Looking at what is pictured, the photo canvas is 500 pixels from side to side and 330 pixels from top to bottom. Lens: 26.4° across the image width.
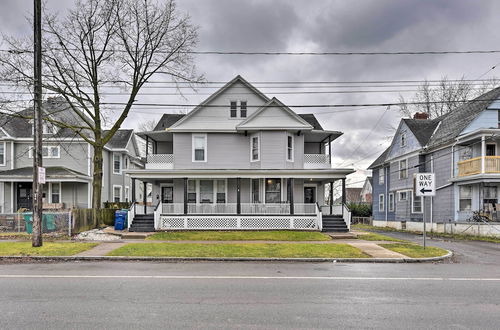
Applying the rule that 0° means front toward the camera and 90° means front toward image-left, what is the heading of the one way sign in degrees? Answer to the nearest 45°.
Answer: approximately 0°

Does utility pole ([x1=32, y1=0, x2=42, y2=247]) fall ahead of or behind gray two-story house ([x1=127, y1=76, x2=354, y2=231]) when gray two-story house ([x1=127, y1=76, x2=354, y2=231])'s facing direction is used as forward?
ahead

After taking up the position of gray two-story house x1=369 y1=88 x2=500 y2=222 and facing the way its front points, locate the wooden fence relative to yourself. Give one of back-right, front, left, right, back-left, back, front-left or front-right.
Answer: right

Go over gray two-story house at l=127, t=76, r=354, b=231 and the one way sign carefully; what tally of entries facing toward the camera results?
2

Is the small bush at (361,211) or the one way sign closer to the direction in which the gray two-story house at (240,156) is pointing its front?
the one way sign

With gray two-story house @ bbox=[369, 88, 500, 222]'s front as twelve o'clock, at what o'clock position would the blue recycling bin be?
The blue recycling bin is roughly at 3 o'clock from the gray two-story house.

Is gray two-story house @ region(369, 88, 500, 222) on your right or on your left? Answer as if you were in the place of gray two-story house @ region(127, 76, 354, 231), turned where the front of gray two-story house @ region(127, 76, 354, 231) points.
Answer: on your left

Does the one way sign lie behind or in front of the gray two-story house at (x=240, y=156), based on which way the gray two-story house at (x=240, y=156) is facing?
in front

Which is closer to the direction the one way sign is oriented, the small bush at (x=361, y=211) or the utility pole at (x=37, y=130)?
the utility pole
